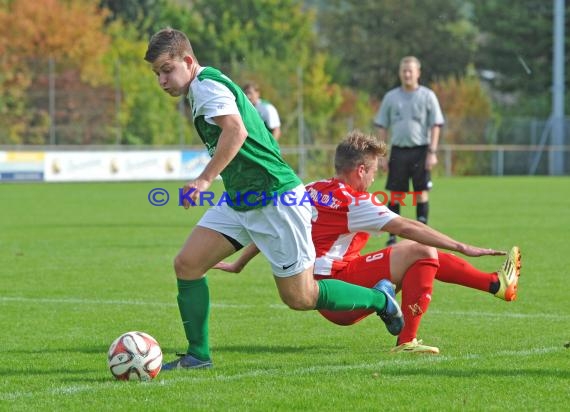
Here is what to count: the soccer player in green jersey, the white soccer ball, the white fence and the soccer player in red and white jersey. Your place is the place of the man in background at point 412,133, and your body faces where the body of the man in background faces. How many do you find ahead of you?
3

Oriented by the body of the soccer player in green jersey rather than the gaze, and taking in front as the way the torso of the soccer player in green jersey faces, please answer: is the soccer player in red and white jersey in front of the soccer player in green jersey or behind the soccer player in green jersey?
behind

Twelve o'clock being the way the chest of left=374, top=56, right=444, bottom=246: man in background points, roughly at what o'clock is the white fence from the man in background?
The white fence is roughly at 5 o'clock from the man in background.

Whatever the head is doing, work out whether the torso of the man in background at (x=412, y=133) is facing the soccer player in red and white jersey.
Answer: yes

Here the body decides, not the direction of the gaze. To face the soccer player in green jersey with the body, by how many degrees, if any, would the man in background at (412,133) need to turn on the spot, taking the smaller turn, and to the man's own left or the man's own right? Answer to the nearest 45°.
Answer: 0° — they already face them

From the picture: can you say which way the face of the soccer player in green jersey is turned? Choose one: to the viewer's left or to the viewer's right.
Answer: to the viewer's left

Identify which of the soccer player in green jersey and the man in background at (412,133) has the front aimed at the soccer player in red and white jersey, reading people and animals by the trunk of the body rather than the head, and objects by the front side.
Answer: the man in background

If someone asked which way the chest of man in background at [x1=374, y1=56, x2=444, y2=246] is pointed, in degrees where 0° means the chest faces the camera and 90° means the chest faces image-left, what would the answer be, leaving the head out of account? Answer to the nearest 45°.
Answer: approximately 0°

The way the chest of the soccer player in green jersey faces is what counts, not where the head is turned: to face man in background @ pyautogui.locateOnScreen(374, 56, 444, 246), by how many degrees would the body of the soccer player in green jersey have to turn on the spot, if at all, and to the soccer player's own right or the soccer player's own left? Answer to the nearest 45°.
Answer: approximately 90° to the soccer player's own right

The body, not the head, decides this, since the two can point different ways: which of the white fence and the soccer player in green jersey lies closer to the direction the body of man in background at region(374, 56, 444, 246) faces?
the soccer player in green jersey
